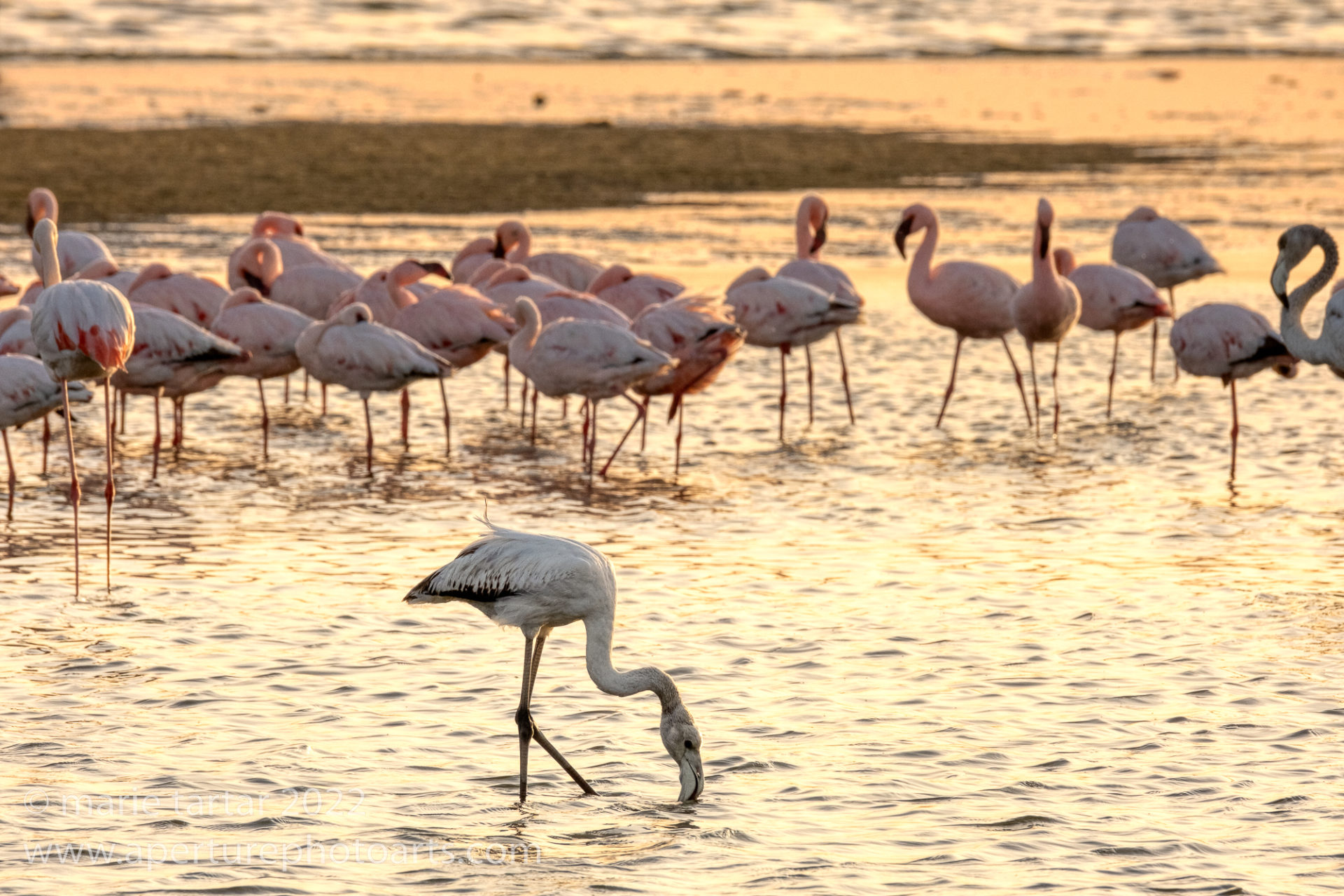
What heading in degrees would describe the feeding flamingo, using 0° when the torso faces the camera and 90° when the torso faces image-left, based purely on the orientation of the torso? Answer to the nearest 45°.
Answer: approximately 270°

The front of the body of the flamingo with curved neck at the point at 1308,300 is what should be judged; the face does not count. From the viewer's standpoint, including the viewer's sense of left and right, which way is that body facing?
facing to the left of the viewer

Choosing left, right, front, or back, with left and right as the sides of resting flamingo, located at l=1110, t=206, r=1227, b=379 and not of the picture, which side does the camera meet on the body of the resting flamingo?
left

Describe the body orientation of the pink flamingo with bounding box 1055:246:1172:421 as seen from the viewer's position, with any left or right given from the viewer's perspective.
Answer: facing to the left of the viewer

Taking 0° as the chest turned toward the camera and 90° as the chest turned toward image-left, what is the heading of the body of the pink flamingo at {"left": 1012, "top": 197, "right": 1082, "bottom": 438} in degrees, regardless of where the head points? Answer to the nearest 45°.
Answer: approximately 0°

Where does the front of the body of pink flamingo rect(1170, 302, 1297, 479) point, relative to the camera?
to the viewer's left

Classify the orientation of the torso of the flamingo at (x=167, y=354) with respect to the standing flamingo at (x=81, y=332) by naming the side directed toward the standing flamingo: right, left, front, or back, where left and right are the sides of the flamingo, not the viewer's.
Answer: left

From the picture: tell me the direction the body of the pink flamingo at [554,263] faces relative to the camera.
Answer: to the viewer's left

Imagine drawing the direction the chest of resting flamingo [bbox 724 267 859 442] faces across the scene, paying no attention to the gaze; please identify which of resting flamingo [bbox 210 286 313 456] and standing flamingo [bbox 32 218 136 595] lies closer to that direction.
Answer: the resting flamingo

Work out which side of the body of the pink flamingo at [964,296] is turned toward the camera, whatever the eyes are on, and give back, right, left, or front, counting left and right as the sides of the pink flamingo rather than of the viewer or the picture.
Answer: left

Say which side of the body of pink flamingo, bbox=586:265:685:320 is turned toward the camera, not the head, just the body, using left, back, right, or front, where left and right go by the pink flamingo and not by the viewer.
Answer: left

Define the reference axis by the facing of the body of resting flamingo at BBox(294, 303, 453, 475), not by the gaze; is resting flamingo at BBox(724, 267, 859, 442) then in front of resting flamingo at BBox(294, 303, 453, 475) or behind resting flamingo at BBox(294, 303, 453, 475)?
behind

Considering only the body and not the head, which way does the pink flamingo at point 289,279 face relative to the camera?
to the viewer's left
